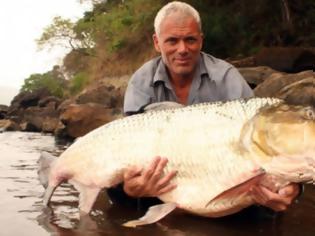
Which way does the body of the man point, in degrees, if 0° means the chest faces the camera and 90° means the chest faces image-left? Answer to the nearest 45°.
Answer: approximately 0°

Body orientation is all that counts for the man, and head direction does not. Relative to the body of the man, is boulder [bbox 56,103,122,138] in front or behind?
behind

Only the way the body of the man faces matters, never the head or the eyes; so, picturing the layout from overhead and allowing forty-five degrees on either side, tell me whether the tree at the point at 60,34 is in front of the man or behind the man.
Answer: behind

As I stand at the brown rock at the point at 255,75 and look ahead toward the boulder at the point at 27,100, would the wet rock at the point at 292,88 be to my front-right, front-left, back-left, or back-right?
back-left

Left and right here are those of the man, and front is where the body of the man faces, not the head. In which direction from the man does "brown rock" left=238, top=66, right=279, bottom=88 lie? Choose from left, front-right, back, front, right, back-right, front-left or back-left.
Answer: back

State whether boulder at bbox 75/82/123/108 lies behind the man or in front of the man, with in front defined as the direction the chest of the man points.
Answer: behind
